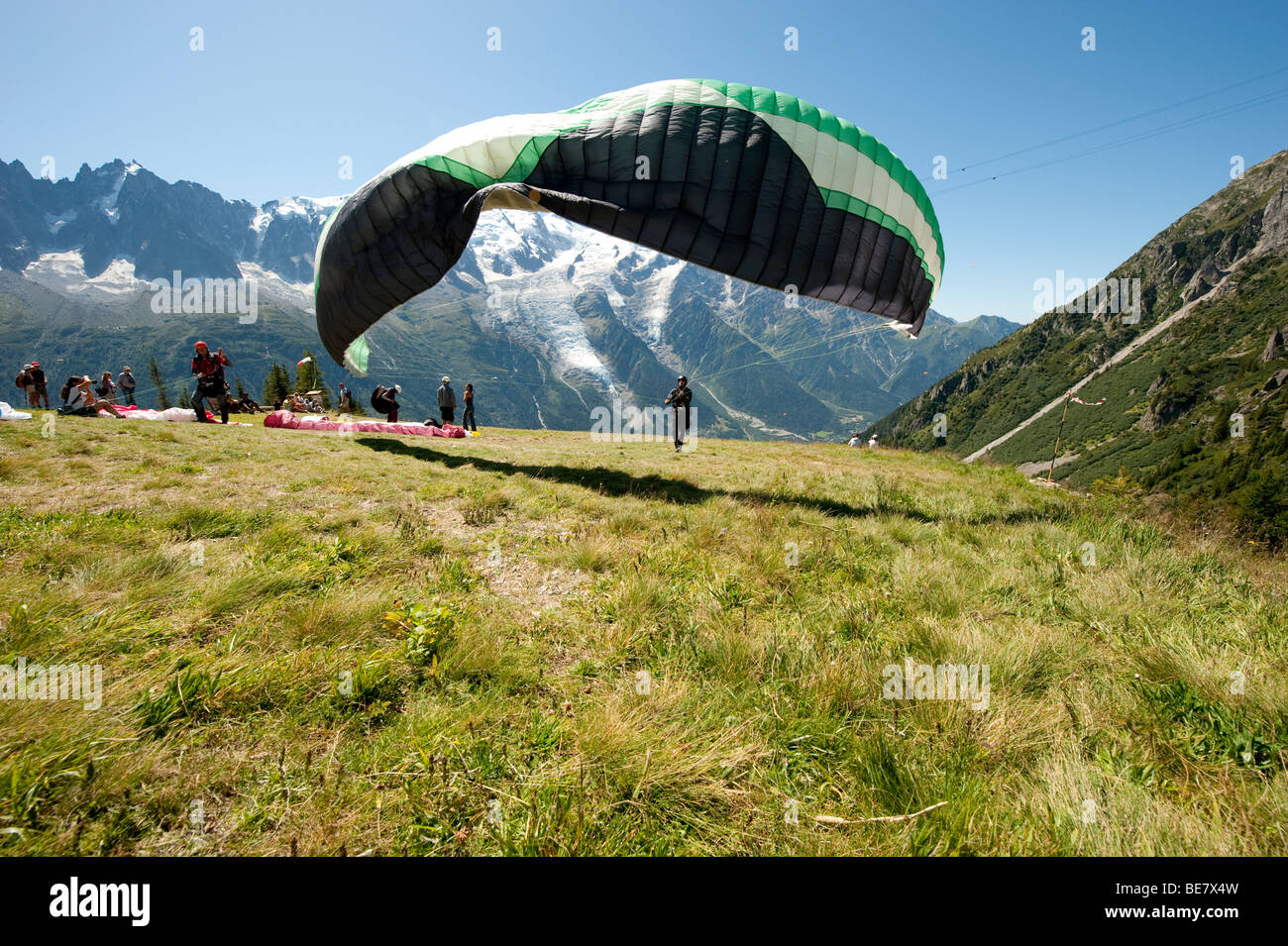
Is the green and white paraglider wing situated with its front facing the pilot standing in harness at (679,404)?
yes

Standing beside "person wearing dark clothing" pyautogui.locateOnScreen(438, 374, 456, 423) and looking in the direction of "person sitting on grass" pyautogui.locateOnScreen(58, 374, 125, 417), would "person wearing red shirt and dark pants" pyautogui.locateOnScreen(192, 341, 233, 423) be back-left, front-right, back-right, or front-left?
front-left

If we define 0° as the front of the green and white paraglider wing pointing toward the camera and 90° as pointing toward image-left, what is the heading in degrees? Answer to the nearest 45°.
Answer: approximately 180°

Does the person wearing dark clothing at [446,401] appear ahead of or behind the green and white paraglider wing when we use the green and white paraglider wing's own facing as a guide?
ahead

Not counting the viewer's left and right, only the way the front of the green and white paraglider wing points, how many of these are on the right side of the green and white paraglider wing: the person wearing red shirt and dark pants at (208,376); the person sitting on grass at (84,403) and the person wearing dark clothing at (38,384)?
0
